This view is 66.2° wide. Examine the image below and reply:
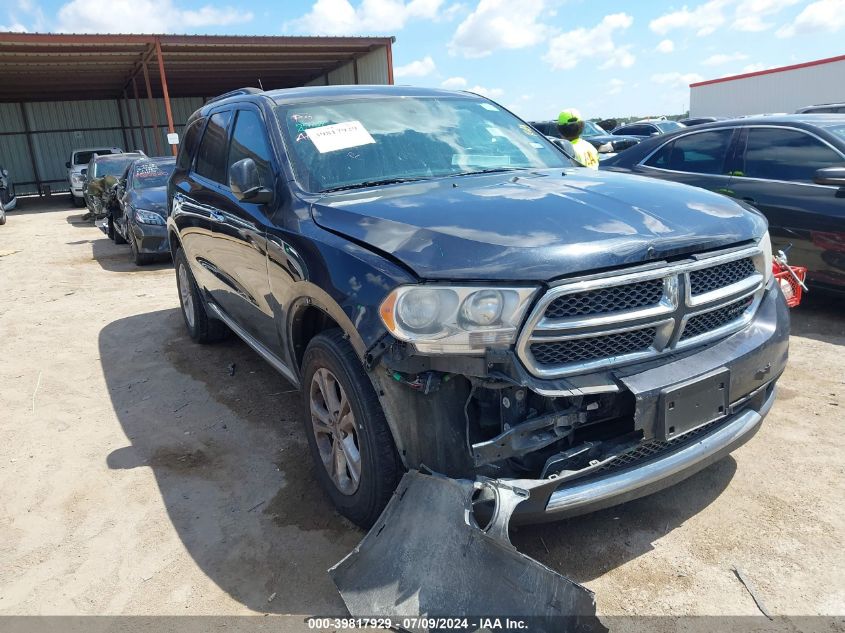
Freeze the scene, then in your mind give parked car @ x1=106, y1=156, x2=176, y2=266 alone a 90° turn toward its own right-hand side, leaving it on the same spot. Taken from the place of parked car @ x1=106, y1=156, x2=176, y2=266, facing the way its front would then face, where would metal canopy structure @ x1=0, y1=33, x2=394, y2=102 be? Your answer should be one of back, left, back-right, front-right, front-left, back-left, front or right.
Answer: back-right

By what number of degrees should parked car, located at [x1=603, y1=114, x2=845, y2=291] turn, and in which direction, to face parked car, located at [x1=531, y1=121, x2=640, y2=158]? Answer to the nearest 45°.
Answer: approximately 135° to its left

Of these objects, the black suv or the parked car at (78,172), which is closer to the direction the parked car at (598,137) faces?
the black suv

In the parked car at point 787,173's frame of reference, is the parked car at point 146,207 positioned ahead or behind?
behind

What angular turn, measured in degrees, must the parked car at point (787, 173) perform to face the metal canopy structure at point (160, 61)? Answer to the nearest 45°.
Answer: approximately 180°

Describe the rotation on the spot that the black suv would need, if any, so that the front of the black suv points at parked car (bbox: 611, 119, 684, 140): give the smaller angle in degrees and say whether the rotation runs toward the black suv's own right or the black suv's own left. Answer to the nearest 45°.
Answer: approximately 135° to the black suv's own left

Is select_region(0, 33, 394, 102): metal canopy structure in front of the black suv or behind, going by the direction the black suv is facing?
behind

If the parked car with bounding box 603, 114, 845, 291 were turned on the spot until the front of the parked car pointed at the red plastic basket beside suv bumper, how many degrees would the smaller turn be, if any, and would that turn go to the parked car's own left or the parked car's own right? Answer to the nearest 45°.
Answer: approximately 45° to the parked car's own right

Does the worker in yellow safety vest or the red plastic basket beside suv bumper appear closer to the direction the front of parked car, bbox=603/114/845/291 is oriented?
the red plastic basket beside suv bumper

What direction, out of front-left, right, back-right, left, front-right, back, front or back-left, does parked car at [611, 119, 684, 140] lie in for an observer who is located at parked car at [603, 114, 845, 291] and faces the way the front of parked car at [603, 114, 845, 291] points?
back-left
